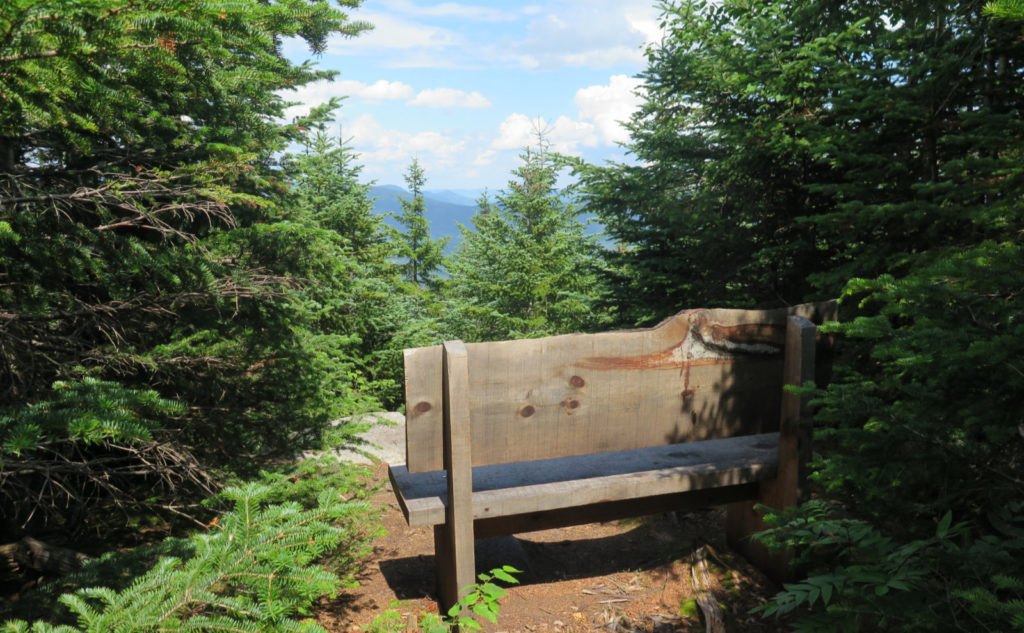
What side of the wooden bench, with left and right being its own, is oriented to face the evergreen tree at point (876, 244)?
right

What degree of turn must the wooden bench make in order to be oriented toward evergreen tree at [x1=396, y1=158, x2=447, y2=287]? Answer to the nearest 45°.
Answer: approximately 45° to its right

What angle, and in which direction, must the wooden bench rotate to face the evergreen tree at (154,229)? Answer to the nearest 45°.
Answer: approximately 45° to its left

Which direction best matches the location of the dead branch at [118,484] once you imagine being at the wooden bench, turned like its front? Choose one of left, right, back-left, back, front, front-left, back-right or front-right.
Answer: front-left

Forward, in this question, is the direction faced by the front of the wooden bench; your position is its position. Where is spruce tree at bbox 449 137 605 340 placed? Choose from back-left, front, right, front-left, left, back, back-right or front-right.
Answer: front-right

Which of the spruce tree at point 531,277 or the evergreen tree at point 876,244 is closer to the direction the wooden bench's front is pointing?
the spruce tree

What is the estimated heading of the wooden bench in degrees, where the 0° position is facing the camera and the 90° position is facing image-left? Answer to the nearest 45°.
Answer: approximately 135°
